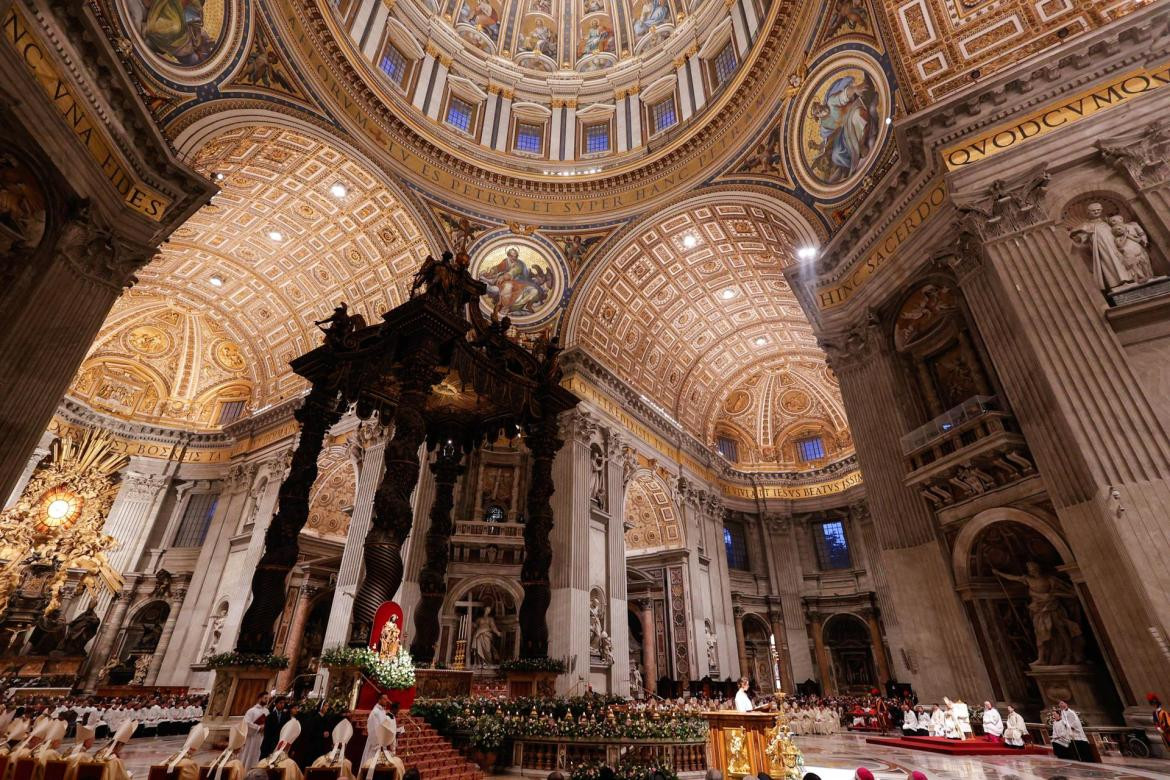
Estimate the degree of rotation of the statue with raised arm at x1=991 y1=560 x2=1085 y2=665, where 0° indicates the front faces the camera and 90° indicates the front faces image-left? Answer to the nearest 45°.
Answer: approximately 45°

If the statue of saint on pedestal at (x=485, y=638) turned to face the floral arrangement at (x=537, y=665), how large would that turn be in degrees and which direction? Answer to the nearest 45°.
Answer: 0° — it already faces it

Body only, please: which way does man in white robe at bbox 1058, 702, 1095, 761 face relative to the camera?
to the viewer's left

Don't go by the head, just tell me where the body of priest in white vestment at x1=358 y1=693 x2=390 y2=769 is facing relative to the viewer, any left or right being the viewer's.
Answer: facing to the right of the viewer

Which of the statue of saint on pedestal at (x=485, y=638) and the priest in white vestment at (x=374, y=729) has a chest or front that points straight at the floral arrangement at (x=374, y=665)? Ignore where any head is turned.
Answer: the statue of saint on pedestal

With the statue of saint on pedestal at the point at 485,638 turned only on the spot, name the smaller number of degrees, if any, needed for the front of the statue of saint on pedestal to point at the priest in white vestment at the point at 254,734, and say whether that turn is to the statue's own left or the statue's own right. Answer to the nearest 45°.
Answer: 0° — it already faces them

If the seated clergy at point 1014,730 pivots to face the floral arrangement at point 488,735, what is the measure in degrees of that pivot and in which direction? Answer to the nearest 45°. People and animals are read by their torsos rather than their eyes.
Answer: approximately 45° to its left

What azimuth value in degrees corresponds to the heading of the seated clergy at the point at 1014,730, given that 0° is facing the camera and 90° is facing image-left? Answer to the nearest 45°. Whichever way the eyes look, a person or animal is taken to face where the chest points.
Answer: approximately 90°

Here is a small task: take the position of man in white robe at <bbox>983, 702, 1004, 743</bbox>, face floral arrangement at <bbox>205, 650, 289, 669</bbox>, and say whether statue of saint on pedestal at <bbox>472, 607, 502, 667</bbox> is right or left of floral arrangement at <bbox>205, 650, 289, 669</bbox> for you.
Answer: right

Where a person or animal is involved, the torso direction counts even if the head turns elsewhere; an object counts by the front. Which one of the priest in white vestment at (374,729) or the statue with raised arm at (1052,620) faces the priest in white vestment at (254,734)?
the statue with raised arm
